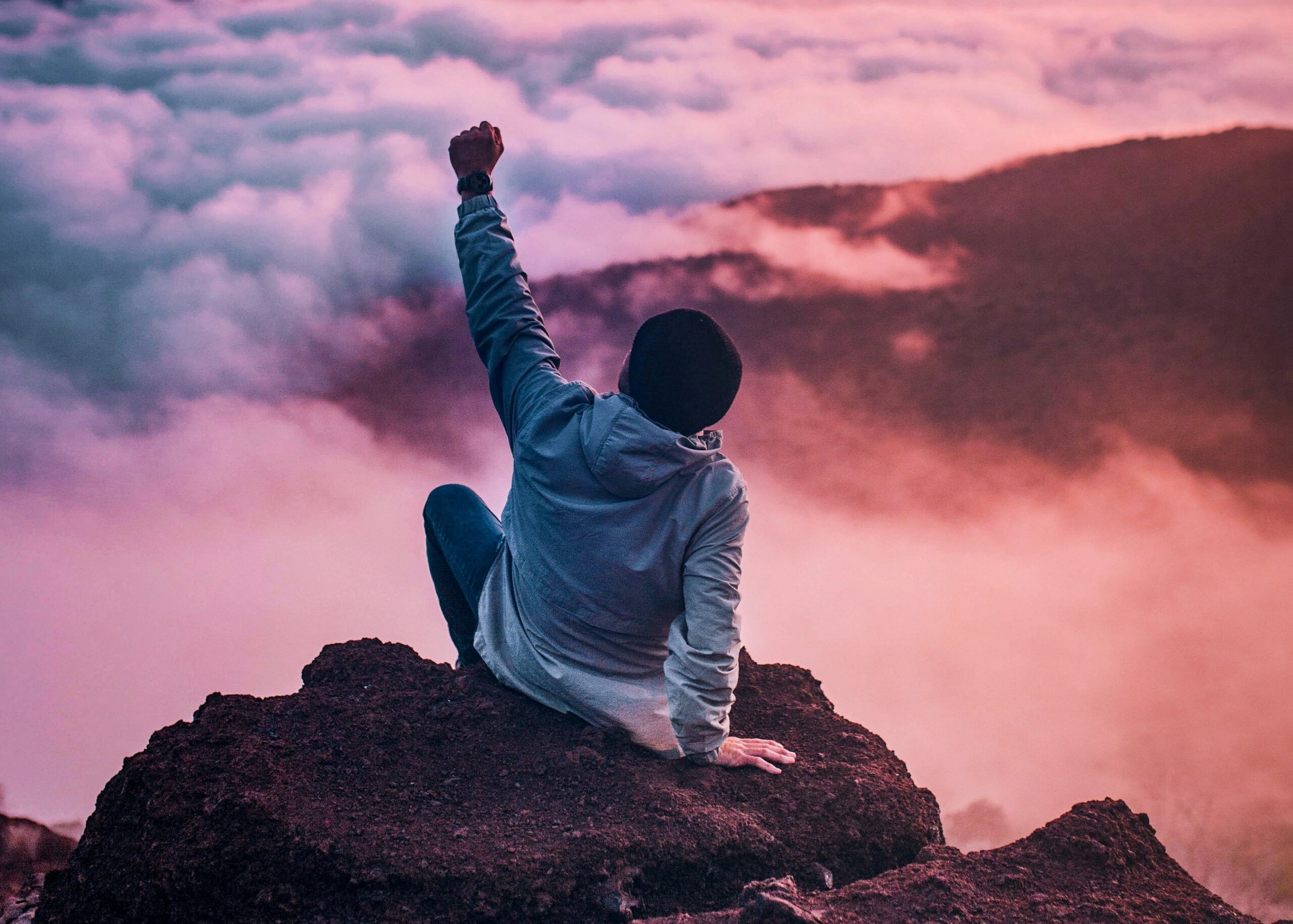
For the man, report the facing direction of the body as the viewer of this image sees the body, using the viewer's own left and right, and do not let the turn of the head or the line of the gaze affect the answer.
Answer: facing away from the viewer and to the left of the viewer

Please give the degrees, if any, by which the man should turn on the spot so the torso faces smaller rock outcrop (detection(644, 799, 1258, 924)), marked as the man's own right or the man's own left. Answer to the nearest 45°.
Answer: approximately 135° to the man's own right
